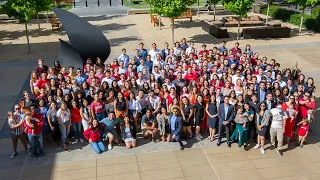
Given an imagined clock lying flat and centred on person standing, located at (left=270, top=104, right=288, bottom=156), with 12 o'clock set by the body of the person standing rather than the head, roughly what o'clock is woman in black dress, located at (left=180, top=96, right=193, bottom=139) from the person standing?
The woman in black dress is roughly at 3 o'clock from the person standing.

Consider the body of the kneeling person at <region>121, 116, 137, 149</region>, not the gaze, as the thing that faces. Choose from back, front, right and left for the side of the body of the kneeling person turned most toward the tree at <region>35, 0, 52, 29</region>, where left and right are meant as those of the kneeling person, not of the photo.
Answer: back

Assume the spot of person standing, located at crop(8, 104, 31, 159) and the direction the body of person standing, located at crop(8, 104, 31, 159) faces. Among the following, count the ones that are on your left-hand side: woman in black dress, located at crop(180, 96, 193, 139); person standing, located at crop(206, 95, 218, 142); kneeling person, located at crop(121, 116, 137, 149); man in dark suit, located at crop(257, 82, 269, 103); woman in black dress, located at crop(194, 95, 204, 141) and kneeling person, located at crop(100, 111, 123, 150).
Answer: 6

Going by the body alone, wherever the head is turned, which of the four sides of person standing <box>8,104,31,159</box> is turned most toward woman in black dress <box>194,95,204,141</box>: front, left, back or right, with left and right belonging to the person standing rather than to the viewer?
left

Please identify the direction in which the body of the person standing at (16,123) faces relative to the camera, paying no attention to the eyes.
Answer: toward the camera

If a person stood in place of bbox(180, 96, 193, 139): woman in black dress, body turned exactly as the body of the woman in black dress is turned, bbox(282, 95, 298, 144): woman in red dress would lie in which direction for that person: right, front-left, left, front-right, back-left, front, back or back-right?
left

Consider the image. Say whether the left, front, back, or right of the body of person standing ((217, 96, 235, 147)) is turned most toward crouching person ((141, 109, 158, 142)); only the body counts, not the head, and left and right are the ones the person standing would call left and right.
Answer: right

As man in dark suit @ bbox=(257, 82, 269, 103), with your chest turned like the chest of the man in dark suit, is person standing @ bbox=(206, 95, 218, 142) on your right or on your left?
on your right

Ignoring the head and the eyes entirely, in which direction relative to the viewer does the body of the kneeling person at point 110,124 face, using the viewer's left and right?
facing the viewer

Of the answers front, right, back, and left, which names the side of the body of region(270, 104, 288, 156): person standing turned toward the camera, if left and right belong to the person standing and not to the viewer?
front

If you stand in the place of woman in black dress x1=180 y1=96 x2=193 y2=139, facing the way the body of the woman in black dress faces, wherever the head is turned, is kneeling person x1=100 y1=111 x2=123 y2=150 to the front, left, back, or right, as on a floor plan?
right
